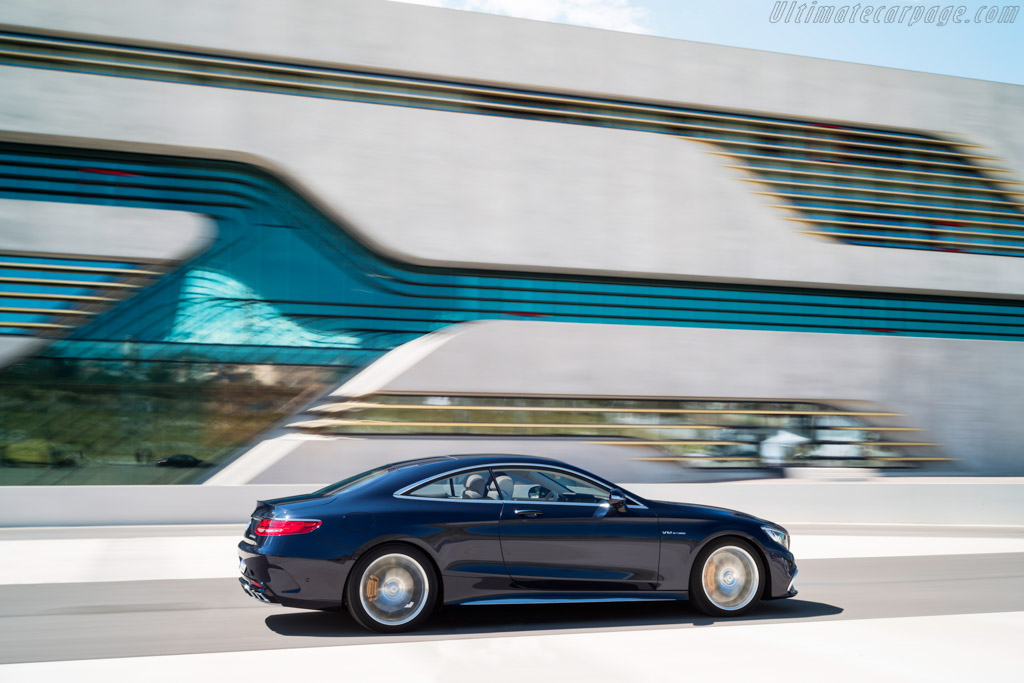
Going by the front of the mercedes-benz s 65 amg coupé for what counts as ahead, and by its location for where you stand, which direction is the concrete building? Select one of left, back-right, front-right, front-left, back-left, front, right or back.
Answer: left

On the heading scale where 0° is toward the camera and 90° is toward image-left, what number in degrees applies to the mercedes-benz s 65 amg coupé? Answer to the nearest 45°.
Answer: approximately 270°
